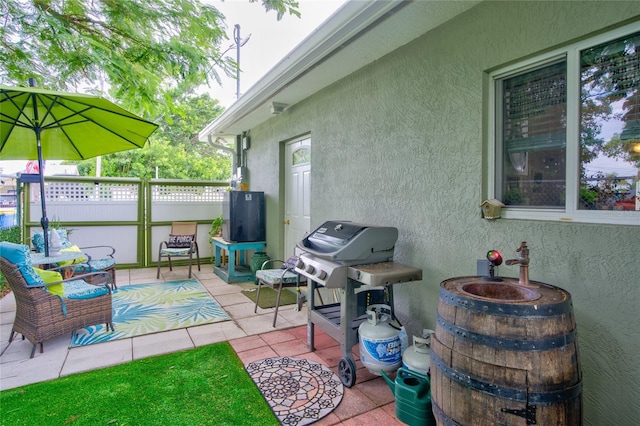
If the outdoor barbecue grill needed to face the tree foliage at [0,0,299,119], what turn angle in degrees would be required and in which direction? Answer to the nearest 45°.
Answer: approximately 45° to its right

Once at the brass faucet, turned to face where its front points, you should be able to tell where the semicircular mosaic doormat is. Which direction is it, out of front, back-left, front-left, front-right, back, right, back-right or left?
front

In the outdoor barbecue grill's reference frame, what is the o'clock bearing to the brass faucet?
The brass faucet is roughly at 9 o'clock from the outdoor barbecue grill.

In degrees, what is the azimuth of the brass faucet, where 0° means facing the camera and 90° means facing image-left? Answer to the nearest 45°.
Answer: approximately 90°

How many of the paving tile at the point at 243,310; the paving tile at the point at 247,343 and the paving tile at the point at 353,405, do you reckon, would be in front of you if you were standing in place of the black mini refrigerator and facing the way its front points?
3

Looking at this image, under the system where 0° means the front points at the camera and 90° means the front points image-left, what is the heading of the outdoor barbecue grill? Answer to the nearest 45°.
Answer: approximately 45°

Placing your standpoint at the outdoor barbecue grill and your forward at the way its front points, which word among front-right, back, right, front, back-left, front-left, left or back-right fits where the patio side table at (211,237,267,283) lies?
right

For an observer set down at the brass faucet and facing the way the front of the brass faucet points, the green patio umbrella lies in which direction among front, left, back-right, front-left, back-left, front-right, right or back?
front

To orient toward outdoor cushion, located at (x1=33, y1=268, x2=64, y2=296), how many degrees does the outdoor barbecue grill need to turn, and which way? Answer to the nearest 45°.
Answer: approximately 45° to its right

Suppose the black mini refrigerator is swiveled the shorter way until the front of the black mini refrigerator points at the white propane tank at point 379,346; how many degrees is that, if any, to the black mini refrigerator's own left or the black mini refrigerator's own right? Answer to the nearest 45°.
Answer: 0° — it already faces it

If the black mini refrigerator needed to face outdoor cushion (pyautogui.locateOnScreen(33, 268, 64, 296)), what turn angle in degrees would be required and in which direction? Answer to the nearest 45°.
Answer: approximately 45° to its right

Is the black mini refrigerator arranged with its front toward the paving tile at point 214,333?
yes

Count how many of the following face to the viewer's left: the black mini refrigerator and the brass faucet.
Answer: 1

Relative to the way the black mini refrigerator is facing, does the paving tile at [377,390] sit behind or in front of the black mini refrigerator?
in front

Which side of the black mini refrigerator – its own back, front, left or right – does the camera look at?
front

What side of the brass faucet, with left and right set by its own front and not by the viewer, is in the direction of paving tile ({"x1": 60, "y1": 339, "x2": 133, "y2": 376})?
front

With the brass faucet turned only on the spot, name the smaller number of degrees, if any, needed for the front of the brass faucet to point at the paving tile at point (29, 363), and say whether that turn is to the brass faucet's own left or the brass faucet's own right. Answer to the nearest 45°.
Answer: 0° — it already faces it
